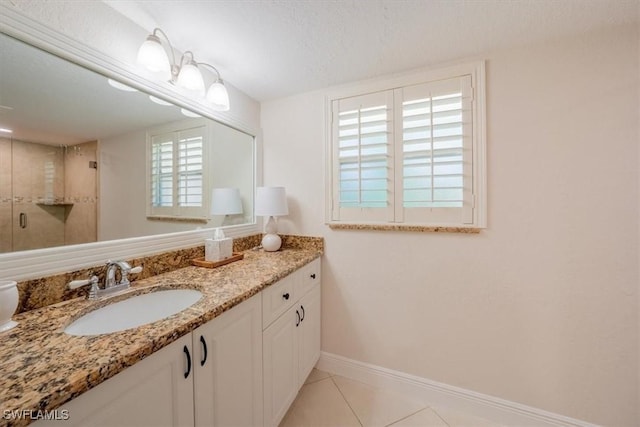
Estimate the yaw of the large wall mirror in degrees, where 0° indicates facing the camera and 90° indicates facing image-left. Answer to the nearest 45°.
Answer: approximately 315°

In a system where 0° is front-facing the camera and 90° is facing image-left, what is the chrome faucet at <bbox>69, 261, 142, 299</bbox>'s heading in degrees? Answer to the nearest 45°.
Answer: approximately 315°

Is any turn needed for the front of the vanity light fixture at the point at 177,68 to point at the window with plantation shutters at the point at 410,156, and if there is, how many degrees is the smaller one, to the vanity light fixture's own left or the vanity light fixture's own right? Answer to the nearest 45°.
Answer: approximately 45° to the vanity light fixture's own left
